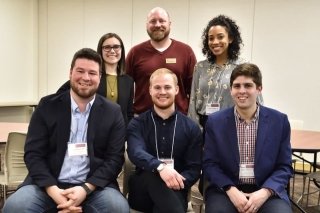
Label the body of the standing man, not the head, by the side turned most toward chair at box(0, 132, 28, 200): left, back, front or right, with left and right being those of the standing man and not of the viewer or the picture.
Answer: right

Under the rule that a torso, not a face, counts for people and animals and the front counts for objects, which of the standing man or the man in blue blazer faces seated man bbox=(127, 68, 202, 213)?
the standing man

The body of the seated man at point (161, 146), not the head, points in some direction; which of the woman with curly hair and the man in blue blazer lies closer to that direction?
the man in blue blazer

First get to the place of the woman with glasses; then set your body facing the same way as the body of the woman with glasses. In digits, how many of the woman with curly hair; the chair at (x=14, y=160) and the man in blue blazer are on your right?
1

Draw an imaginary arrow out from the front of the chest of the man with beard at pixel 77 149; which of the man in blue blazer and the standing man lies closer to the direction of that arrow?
the man in blue blazer

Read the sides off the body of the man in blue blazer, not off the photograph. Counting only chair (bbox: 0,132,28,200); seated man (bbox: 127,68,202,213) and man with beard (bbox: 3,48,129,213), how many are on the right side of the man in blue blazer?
3
